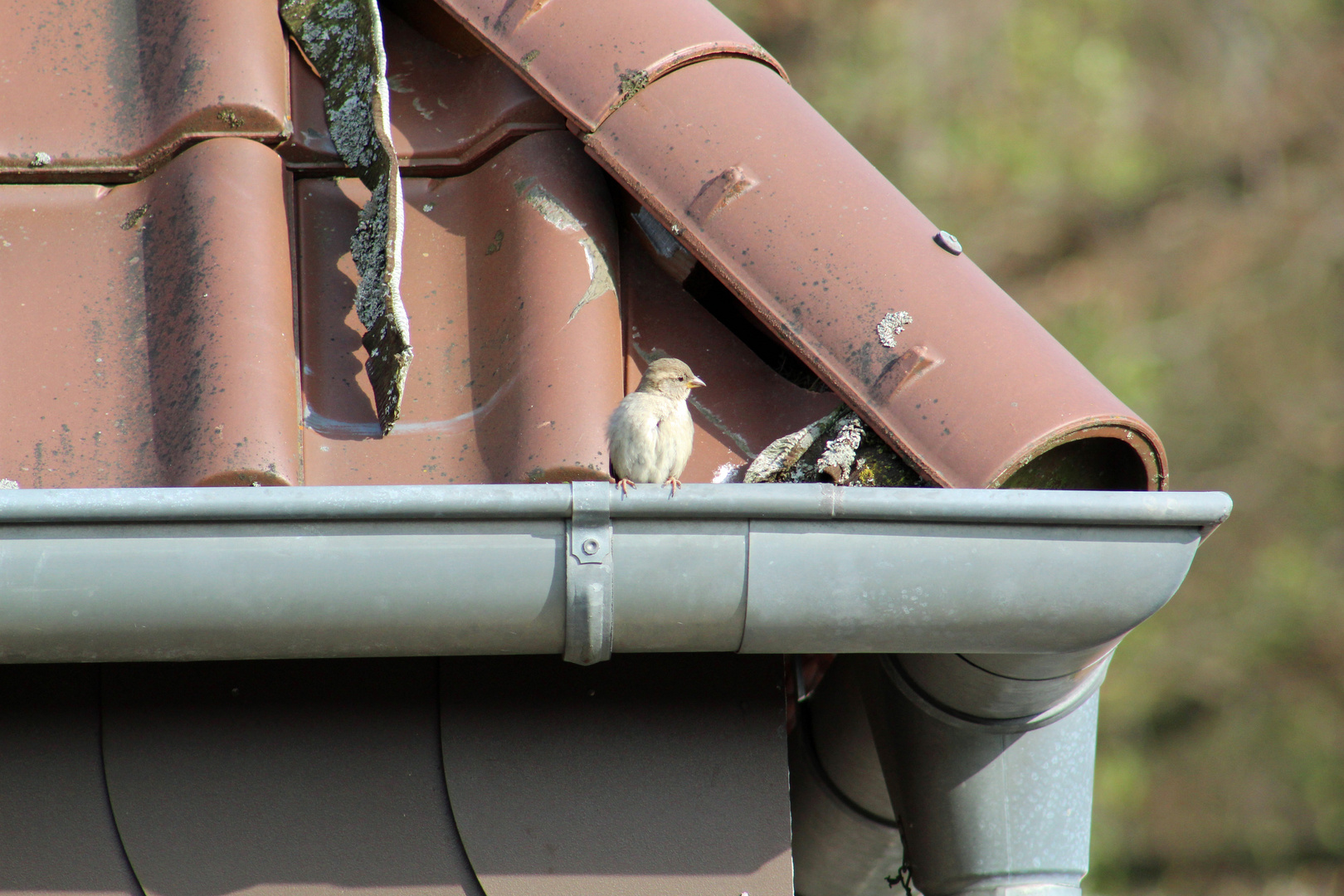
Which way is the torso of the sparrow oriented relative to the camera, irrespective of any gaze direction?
toward the camera

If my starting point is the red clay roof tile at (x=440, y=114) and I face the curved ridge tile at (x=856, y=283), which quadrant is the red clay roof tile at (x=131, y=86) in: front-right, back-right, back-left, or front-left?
back-right

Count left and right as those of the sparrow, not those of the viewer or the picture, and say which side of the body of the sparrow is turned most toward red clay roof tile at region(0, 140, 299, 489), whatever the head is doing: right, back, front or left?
right

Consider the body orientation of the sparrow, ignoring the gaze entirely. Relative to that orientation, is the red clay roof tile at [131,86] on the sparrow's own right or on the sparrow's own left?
on the sparrow's own right
